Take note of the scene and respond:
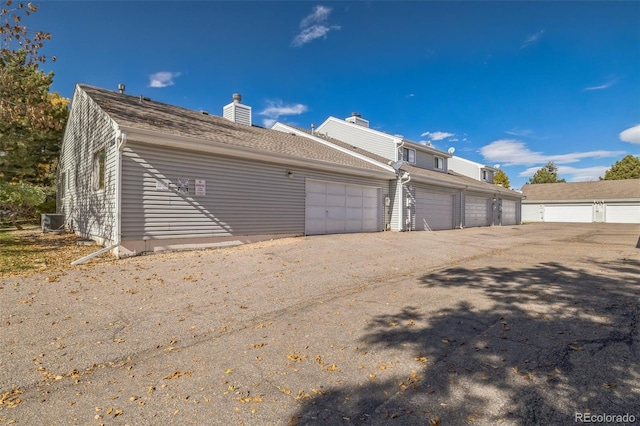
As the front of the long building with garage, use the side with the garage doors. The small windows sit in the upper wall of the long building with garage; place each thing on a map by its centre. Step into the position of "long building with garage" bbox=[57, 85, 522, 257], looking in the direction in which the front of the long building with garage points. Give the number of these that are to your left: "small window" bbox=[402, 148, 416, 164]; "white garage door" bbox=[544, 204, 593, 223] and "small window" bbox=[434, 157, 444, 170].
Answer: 3

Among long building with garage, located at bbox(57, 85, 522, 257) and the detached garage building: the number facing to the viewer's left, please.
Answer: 0

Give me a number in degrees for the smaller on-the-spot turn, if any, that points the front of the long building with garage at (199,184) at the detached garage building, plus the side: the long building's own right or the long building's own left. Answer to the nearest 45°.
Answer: approximately 90° to the long building's own left

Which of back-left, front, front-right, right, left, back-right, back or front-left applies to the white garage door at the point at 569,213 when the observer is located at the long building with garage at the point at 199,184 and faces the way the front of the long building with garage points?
left

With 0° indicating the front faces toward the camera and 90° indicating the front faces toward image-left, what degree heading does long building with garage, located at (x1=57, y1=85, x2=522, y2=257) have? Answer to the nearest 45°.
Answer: approximately 315°

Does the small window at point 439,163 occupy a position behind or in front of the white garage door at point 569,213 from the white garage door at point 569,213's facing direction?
in front

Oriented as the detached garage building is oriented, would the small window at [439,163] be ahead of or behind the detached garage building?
ahead

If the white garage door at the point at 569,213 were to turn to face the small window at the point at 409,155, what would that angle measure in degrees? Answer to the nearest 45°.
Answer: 0° — it already faces it

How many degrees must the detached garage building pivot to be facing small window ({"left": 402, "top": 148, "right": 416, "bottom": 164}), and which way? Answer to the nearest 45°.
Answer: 0° — it already faces it

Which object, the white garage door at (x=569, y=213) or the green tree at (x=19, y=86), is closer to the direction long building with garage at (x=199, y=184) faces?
the white garage door

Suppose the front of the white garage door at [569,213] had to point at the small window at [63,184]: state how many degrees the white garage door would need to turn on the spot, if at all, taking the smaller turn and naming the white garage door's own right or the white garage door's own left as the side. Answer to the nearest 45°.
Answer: approximately 45° to the white garage door's own right

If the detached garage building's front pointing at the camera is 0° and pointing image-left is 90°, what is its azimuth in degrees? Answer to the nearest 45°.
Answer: approximately 0°

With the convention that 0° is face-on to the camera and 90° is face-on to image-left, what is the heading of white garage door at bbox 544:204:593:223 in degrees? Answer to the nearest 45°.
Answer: approximately 0°

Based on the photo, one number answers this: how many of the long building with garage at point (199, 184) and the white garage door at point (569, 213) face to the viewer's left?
0
